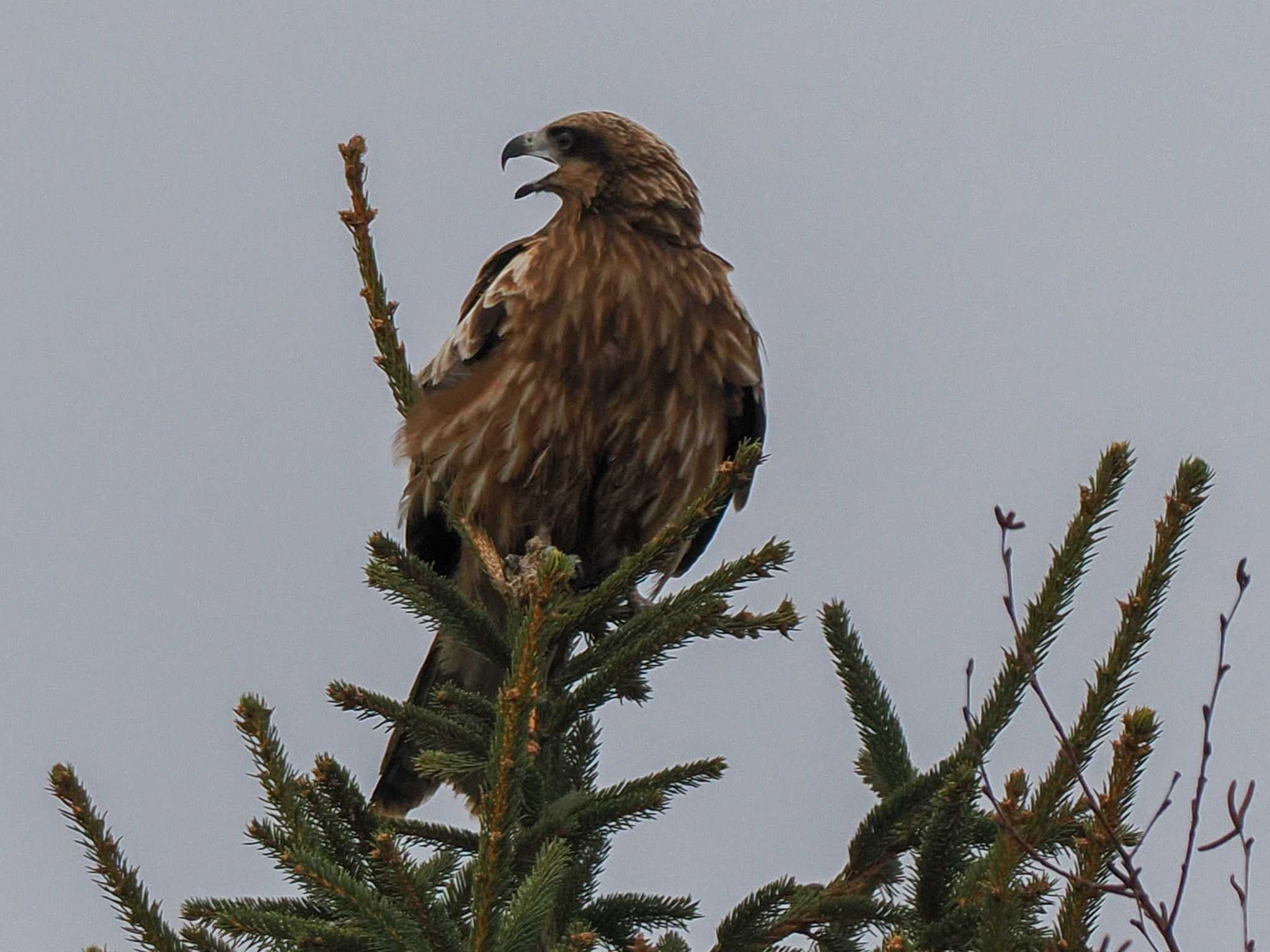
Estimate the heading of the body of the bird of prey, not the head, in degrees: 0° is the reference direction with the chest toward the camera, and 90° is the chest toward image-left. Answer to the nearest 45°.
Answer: approximately 0°
